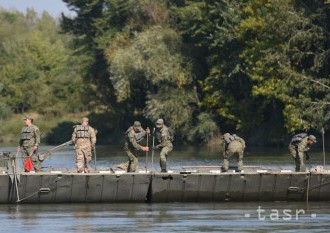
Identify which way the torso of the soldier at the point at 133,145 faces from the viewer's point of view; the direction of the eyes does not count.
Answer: to the viewer's right

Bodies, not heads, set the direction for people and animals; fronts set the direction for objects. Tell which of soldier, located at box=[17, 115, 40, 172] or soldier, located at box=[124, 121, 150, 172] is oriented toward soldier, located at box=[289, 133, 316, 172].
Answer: soldier, located at box=[124, 121, 150, 172]

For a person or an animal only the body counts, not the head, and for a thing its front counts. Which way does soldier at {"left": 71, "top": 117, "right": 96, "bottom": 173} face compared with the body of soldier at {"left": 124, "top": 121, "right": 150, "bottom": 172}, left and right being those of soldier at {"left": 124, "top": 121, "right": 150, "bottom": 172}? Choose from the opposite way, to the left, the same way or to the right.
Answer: to the left

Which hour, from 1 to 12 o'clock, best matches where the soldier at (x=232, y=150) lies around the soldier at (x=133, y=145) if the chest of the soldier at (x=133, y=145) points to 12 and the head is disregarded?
the soldier at (x=232, y=150) is roughly at 12 o'clock from the soldier at (x=133, y=145).

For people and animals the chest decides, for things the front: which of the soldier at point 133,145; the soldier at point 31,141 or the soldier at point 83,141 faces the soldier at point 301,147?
the soldier at point 133,145

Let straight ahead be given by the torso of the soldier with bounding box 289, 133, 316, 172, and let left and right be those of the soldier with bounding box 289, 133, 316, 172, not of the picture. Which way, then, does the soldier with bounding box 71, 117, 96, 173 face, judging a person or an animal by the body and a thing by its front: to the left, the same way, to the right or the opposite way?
to the left

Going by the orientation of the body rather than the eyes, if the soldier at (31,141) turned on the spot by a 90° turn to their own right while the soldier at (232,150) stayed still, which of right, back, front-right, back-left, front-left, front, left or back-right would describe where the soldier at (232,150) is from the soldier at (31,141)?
back-right
